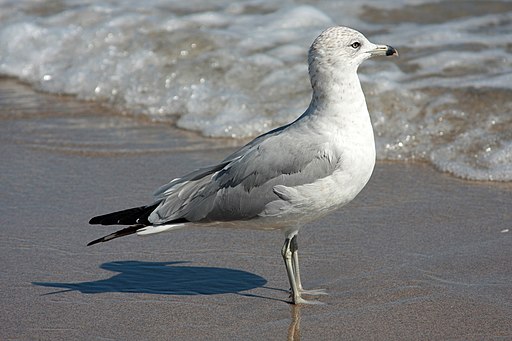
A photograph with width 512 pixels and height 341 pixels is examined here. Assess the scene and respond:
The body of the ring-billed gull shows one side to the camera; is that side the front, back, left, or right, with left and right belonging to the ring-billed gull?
right
